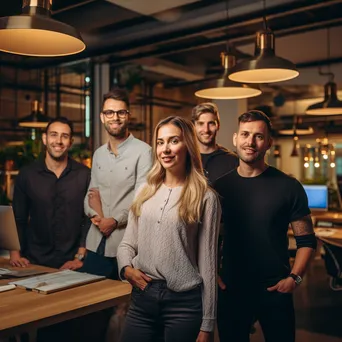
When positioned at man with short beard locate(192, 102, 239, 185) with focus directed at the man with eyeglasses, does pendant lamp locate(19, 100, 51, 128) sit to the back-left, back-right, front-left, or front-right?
front-right

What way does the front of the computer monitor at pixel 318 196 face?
toward the camera

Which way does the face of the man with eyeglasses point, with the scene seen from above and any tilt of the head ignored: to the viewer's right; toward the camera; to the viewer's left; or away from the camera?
toward the camera

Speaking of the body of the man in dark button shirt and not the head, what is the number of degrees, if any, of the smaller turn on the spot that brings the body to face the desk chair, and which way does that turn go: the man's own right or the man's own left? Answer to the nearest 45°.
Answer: approximately 90° to the man's own left

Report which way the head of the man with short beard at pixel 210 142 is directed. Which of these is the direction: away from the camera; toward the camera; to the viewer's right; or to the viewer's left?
toward the camera

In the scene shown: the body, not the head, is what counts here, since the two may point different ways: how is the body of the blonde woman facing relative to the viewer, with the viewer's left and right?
facing the viewer and to the left of the viewer

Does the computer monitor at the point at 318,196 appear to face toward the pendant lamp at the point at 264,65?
yes

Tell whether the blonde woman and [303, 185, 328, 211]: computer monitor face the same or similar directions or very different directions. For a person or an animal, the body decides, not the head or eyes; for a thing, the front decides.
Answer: same or similar directions

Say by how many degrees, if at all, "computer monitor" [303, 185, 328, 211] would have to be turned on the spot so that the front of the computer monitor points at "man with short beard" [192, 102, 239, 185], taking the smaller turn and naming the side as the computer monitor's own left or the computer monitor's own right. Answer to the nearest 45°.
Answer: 0° — it already faces them

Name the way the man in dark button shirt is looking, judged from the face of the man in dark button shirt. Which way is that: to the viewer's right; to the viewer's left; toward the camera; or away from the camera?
toward the camera

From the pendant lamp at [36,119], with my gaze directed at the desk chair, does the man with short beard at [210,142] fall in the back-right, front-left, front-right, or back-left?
front-right

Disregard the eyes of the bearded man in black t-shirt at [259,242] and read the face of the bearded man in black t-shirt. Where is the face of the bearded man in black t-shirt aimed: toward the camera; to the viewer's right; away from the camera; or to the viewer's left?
toward the camera

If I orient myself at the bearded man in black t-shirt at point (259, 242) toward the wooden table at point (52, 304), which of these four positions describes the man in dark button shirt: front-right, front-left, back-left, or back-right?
front-right

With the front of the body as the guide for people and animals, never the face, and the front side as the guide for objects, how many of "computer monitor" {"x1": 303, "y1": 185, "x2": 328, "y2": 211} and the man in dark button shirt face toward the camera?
2

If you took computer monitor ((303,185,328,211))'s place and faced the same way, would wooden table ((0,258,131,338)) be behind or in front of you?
in front

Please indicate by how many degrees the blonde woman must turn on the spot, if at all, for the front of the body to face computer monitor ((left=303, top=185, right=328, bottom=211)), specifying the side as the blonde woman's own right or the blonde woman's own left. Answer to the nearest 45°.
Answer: approximately 180°

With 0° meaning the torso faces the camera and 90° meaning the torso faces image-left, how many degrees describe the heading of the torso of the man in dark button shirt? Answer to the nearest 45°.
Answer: approximately 0°
